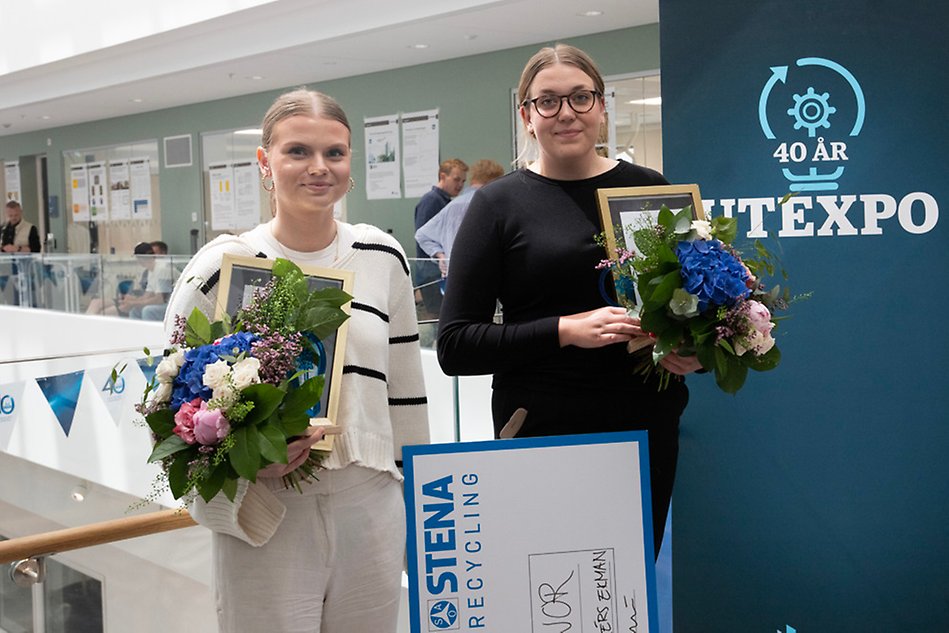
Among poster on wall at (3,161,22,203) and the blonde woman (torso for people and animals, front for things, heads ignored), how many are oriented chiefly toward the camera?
2

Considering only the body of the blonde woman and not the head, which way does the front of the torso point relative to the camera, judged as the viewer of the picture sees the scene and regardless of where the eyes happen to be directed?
toward the camera

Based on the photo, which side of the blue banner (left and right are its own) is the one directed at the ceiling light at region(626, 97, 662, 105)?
back

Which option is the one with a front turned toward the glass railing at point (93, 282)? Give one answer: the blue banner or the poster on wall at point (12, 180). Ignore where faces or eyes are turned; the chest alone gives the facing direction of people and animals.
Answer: the poster on wall

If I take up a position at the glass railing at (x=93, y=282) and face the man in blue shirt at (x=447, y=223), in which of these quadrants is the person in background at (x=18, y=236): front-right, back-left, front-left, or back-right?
back-left

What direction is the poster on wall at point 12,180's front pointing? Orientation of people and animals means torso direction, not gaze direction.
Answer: toward the camera

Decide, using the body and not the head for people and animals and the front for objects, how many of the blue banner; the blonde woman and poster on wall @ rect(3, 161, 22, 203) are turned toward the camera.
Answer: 3

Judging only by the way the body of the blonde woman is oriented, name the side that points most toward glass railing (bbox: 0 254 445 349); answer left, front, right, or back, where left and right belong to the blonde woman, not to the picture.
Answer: back

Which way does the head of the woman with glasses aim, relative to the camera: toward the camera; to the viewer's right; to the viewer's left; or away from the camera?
toward the camera

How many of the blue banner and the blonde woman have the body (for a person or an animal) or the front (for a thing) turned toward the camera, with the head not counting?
2

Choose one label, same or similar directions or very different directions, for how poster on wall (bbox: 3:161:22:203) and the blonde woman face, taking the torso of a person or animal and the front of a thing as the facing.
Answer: same or similar directions

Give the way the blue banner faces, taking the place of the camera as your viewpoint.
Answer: facing the viewer

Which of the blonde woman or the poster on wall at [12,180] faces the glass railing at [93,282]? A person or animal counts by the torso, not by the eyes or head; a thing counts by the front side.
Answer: the poster on wall

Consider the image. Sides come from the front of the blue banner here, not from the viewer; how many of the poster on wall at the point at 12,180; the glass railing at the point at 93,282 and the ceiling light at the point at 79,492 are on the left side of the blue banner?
0

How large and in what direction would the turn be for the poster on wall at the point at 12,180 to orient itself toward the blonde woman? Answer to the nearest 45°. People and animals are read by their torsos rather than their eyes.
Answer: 0° — it already faces them

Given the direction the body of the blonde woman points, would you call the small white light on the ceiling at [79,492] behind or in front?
behind

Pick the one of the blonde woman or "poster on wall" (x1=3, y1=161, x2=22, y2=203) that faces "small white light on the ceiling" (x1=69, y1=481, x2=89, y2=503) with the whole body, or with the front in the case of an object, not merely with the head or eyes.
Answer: the poster on wall
